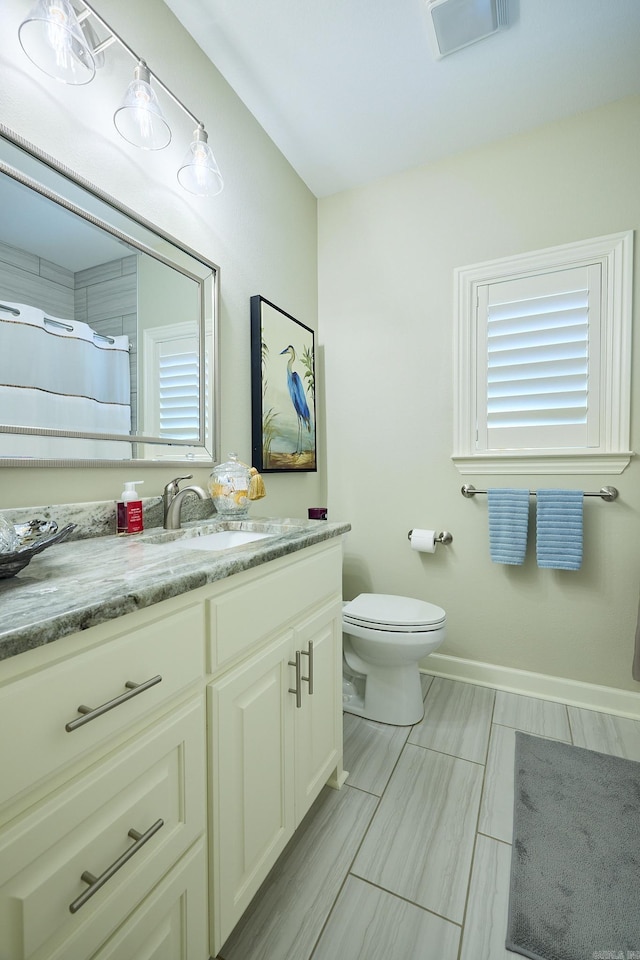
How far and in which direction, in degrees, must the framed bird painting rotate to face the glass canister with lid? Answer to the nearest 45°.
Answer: approximately 45° to its right

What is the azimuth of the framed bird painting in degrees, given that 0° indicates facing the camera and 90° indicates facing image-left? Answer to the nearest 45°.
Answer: approximately 315°

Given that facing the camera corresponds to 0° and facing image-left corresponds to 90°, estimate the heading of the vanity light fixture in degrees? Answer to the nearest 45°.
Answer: approximately 315°

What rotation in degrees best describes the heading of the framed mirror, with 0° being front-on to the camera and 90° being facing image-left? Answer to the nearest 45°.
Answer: approximately 315°

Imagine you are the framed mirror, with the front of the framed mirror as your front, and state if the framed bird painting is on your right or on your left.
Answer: on your left

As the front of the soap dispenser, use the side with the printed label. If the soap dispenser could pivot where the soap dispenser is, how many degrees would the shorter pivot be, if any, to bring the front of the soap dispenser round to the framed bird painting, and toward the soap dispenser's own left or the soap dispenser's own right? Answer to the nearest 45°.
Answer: approximately 90° to the soap dispenser's own left
